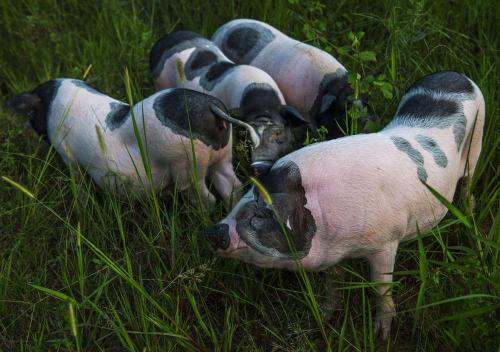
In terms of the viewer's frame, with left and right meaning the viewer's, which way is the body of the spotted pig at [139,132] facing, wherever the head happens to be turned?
facing away from the viewer and to the left of the viewer

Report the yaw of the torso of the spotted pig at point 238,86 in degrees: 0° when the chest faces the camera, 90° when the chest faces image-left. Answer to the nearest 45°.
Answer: approximately 315°

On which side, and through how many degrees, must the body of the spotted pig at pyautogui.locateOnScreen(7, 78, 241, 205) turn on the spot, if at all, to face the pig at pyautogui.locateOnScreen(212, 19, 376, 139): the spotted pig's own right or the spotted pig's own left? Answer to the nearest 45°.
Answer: approximately 90° to the spotted pig's own right

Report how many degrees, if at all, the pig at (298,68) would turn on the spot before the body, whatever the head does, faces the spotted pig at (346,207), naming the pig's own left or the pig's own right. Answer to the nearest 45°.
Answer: approximately 45° to the pig's own right

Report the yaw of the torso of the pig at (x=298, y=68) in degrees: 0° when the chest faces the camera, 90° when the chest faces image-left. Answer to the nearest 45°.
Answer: approximately 315°

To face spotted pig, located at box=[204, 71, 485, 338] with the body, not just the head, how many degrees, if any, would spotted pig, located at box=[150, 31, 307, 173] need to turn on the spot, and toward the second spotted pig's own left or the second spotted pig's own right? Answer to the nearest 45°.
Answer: approximately 45° to the second spotted pig's own right

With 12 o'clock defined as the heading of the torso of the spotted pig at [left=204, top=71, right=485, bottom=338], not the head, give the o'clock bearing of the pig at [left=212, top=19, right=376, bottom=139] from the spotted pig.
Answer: The pig is roughly at 4 o'clock from the spotted pig.

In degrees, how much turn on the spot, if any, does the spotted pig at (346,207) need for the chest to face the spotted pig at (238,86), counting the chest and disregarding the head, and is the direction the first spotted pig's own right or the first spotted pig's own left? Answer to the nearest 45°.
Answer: approximately 90° to the first spotted pig's own right

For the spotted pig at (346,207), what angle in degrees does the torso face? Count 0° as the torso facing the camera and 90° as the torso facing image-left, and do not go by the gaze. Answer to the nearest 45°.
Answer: approximately 45°

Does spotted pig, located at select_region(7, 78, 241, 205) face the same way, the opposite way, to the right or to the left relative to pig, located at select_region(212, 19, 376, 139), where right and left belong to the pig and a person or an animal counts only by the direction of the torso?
the opposite way

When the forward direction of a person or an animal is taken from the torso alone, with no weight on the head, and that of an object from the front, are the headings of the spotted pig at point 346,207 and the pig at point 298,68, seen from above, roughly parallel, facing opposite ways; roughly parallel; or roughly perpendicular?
roughly perpendicular
